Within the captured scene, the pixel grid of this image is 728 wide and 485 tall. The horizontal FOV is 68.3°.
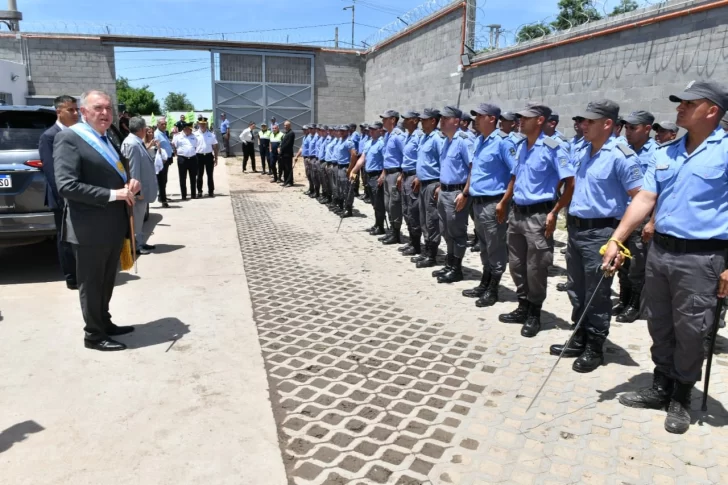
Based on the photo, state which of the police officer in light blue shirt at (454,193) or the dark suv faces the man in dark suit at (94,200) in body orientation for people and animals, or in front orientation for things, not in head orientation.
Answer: the police officer in light blue shirt

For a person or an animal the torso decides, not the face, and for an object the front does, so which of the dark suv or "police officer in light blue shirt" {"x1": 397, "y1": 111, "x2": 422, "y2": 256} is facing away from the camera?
the dark suv

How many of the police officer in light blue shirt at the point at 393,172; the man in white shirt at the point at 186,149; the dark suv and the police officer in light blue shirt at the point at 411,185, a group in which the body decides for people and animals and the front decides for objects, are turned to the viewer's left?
2

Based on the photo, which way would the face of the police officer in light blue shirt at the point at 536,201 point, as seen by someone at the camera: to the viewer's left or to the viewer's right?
to the viewer's left

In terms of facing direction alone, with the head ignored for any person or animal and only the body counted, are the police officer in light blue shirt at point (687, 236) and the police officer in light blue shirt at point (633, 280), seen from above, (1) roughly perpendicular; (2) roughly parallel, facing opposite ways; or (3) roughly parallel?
roughly parallel

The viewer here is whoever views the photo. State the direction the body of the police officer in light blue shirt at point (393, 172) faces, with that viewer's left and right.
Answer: facing to the left of the viewer

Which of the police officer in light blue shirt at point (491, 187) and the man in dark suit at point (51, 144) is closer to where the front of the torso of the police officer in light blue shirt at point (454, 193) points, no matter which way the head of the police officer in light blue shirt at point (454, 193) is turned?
the man in dark suit

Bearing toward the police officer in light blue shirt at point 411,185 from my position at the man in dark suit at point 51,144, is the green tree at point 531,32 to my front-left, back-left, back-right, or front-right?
front-left

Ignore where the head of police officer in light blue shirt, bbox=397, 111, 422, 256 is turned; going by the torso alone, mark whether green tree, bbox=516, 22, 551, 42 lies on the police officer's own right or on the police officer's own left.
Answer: on the police officer's own right

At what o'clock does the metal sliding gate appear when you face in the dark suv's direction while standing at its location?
The metal sliding gate is roughly at 1 o'clock from the dark suv.

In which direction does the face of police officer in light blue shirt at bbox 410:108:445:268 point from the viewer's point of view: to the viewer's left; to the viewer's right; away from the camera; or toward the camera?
to the viewer's left

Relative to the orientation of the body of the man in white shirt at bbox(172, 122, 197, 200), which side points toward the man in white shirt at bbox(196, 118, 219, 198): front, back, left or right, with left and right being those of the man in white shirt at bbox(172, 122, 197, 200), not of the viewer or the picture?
left

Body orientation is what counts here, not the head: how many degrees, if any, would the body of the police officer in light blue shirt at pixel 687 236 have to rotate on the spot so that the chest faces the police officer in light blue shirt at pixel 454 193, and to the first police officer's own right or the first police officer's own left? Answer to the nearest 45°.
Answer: approximately 90° to the first police officer's own right

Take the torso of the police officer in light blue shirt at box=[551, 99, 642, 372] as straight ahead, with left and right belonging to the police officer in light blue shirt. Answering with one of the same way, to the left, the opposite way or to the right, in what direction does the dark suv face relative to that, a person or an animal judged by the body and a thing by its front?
to the right

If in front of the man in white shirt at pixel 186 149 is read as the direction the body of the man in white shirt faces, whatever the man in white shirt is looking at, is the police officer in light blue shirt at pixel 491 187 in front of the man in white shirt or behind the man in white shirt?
in front

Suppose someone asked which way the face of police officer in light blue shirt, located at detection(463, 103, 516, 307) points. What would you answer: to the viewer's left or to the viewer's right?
to the viewer's left

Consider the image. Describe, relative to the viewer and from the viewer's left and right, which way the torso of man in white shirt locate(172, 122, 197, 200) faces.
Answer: facing the viewer and to the right of the viewer

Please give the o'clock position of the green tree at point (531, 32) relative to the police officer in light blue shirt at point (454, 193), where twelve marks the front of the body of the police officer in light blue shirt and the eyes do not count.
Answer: The green tree is roughly at 5 o'clock from the police officer in light blue shirt.

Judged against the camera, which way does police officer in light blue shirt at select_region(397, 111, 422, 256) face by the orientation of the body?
to the viewer's left

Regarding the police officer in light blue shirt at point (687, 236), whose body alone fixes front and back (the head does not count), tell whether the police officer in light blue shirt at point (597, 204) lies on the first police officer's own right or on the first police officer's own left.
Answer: on the first police officer's own right

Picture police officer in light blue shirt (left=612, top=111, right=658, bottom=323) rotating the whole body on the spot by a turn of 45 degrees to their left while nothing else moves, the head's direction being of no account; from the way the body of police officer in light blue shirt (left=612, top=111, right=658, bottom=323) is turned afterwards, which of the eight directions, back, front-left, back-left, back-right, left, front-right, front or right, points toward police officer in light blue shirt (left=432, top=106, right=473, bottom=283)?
right

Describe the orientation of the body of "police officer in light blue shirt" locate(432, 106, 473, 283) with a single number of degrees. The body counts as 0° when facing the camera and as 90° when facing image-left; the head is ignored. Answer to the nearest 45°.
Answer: approximately 45°

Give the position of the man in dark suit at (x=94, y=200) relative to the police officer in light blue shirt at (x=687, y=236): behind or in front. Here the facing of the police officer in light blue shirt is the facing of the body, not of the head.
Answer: in front
